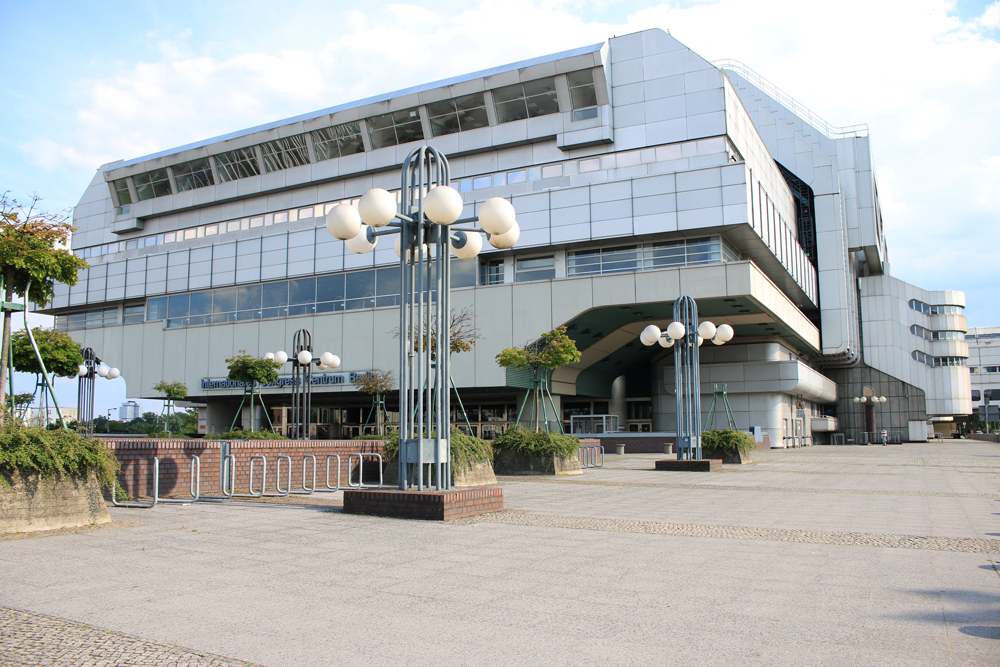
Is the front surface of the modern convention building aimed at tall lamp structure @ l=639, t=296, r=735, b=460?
no

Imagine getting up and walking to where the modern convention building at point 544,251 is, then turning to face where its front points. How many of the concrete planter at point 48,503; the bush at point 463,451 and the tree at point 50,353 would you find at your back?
0

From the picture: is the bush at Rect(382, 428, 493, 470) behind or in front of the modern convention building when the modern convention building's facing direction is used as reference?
in front

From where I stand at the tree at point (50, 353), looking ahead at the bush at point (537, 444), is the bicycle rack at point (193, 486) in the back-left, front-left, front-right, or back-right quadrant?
front-right

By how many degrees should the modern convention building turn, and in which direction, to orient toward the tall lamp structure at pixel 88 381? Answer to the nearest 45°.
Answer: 0° — it already faces it

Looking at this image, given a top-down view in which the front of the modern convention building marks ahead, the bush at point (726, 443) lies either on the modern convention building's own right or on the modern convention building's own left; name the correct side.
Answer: on the modern convention building's own left

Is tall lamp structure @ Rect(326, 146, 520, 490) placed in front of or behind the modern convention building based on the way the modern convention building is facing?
in front

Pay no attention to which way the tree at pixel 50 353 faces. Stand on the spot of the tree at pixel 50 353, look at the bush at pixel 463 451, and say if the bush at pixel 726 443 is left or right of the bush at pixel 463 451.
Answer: left

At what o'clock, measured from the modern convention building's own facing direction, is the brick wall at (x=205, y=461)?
The brick wall is roughly at 11 o'clock from the modern convention building.

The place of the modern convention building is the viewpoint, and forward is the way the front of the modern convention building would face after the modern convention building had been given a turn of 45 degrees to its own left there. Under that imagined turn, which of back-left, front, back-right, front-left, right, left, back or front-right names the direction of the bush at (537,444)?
front

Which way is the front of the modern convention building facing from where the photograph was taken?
facing the viewer and to the left of the viewer

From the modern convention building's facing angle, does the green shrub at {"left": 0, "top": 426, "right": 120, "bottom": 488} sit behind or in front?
in front
